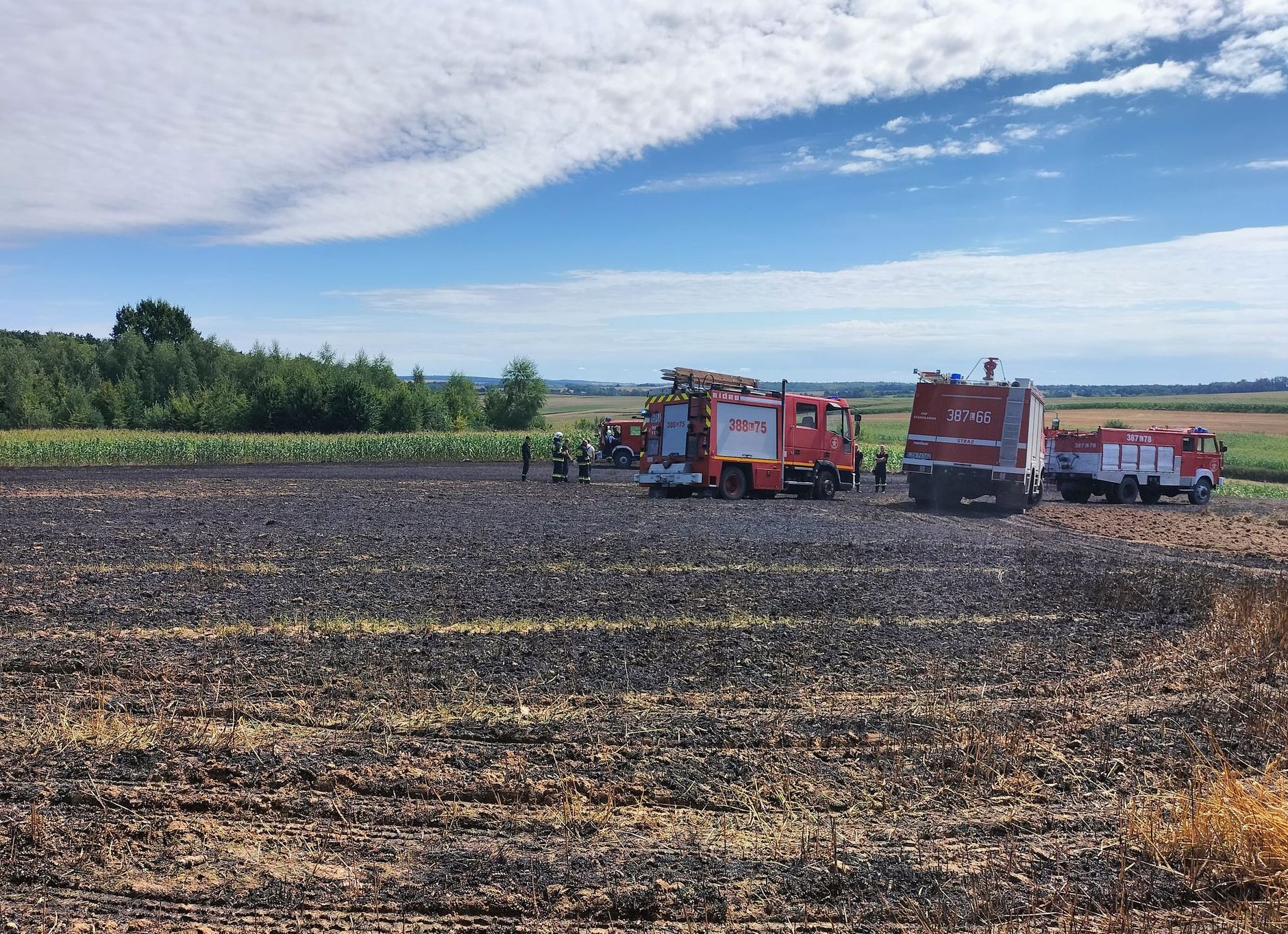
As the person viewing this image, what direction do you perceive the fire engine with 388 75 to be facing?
facing away from the viewer and to the right of the viewer

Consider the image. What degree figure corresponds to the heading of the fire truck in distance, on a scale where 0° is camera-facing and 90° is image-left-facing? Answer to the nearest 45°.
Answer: approximately 90°

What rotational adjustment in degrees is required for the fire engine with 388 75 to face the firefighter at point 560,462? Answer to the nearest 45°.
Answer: approximately 90° to its left

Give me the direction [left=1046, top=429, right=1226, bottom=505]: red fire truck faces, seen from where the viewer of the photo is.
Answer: facing away from the viewer and to the right of the viewer

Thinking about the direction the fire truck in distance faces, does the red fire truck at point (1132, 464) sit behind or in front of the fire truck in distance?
behind

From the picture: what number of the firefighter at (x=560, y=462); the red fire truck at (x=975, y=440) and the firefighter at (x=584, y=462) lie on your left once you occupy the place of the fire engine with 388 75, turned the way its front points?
2

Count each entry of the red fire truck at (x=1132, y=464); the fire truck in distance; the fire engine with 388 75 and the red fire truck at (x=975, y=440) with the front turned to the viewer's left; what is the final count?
1

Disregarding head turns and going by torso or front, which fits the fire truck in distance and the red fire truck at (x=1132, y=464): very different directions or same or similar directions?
very different directions

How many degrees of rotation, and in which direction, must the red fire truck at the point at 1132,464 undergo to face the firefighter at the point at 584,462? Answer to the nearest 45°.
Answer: approximately 180°

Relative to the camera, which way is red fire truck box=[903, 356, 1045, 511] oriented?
away from the camera

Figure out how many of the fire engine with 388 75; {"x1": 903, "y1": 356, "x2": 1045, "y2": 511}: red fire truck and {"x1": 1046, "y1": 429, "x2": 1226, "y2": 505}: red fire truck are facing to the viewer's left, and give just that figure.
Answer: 0

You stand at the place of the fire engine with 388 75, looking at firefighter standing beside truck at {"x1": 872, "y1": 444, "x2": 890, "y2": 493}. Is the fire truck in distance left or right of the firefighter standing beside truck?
left
